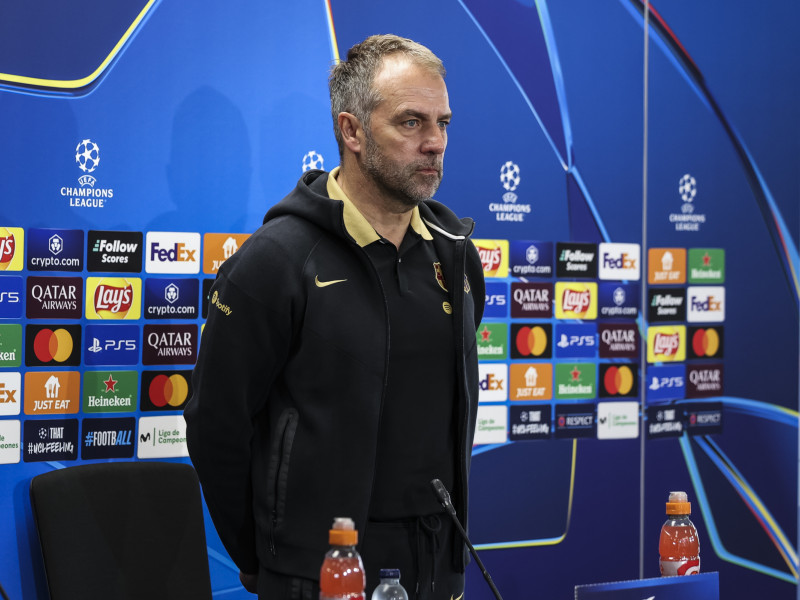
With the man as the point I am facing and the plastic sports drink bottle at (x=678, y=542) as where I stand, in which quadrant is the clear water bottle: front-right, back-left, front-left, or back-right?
front-left

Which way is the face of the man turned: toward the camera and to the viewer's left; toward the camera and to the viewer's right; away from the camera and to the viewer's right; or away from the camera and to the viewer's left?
toward the camera and to the viewer's right

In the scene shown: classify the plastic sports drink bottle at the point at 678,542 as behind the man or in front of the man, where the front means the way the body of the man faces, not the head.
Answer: in front

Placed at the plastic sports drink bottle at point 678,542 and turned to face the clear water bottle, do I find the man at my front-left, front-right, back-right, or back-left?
front-right

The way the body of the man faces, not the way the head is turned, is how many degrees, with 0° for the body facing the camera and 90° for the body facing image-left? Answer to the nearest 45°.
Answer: approximately 315°

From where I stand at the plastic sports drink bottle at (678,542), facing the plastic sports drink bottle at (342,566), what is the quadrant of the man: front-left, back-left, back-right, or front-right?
front-right
